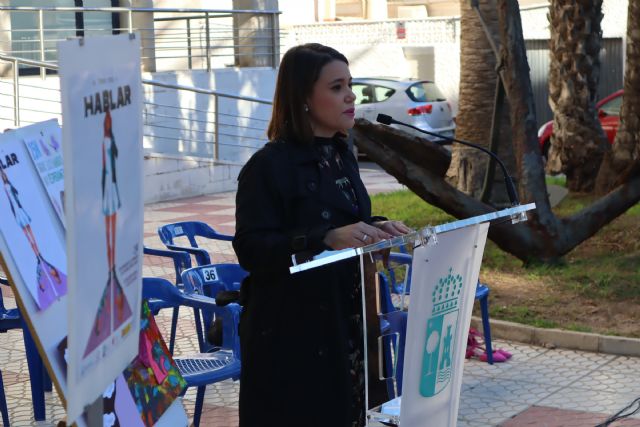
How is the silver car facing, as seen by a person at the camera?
facing away from the viewer and to the left of the viewer

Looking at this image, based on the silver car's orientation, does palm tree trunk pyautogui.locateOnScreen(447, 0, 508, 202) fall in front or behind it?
behind

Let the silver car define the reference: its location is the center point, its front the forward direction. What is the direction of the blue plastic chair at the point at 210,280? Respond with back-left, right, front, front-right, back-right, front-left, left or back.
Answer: back-left

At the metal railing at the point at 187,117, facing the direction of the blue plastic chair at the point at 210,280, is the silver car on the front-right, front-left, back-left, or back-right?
back-left
